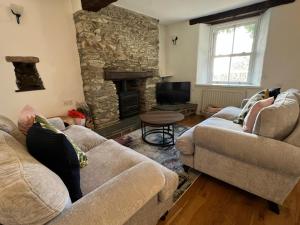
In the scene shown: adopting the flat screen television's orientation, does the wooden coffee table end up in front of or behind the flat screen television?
in front

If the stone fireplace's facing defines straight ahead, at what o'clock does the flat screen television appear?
The flat screen television is roughly at 10 o'clock from the stone fireplace.

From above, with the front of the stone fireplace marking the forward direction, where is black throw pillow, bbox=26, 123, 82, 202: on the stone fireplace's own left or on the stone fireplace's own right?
on the stone fireplace's own right

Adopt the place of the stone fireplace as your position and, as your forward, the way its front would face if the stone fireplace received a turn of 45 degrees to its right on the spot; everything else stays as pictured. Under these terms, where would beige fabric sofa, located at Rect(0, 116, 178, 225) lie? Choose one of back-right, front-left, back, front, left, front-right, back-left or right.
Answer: front

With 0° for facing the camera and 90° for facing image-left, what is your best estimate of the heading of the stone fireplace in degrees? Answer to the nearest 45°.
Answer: approximately 315°

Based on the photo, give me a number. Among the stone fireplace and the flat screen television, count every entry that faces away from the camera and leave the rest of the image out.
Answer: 0

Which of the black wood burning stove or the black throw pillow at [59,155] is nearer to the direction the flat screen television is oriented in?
the black throw pillow

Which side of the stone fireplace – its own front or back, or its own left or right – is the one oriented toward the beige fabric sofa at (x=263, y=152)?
front

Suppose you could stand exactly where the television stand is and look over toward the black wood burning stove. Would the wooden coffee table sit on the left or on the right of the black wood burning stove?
left

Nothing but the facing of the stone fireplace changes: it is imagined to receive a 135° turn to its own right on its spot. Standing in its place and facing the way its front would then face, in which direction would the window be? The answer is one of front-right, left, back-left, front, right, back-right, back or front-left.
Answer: back

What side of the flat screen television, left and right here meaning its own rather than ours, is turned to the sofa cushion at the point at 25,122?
front

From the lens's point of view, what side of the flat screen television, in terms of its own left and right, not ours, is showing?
front
